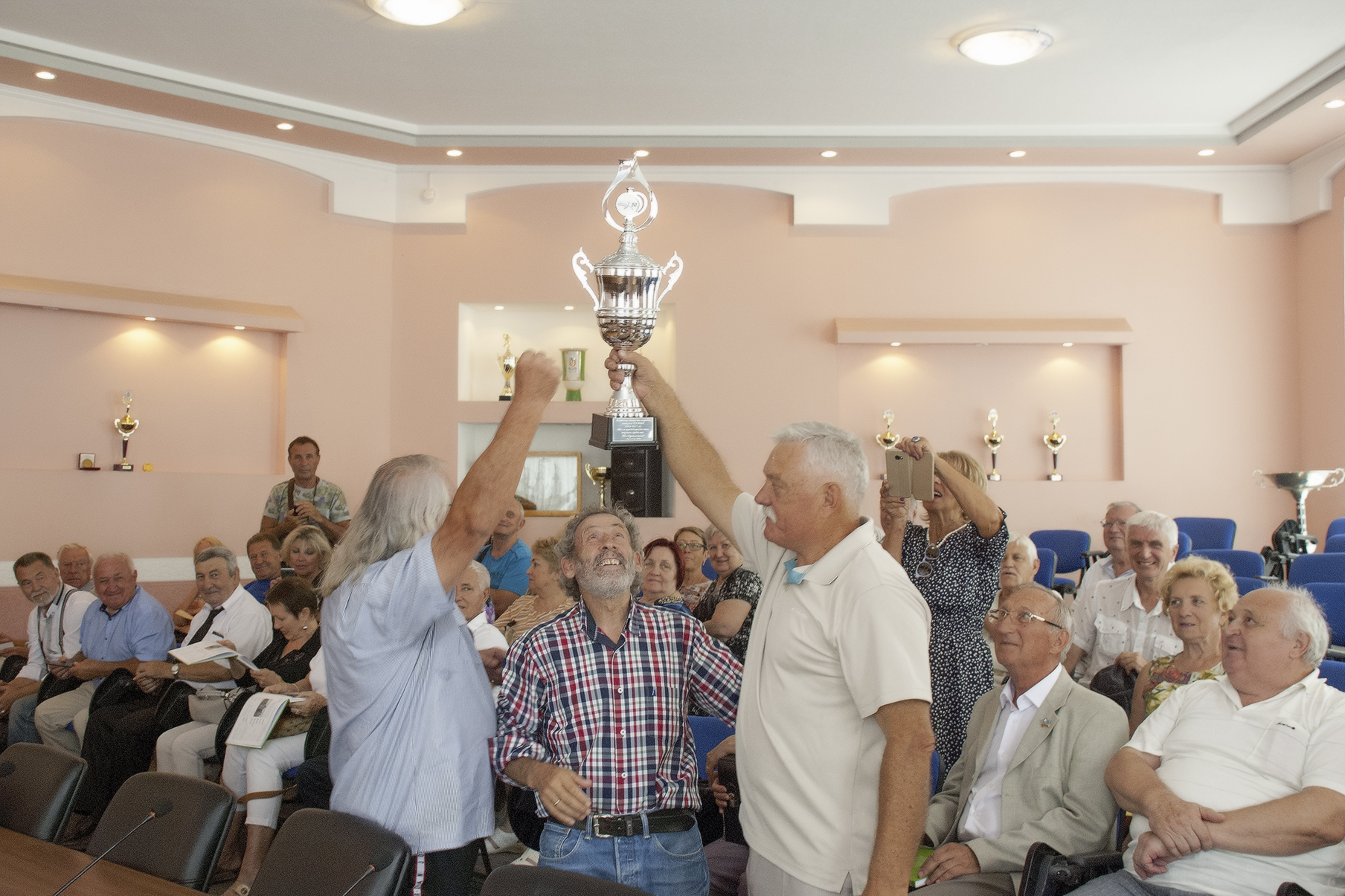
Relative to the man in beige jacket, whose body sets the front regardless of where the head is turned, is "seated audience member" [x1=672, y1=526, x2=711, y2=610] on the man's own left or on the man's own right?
on the man's own right

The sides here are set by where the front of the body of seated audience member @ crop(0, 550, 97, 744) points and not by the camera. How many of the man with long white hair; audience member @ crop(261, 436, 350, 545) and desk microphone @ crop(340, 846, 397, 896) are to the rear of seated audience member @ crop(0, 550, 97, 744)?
1

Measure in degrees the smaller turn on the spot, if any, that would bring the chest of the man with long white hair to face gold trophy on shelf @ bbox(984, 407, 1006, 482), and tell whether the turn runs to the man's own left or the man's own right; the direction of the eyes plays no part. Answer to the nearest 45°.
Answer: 0° — they already face it

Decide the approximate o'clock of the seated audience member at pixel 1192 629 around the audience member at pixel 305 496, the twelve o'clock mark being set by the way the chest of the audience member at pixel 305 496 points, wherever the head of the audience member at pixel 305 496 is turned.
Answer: the seated audience member at pixel 1192 629 is roughly at 11 o'clock from the audience member at pixel 305 496.

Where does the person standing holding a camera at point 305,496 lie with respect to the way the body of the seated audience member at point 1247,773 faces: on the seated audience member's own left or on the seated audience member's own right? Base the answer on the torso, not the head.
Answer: on the seated audience member's own right

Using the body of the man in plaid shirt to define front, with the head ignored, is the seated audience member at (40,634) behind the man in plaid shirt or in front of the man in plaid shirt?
behind

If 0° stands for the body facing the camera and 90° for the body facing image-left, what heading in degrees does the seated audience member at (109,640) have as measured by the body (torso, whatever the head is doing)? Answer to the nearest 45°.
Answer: approximately 45°

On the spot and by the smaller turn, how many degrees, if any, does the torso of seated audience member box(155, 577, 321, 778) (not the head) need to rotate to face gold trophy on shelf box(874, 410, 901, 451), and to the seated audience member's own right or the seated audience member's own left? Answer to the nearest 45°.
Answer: approximately 180°

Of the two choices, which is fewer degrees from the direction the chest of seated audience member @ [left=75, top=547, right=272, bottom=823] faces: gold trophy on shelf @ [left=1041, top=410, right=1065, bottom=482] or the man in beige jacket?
the man in beige jacket

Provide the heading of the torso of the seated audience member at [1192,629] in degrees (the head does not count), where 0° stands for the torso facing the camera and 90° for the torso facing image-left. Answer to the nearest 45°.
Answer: approximately 45°
